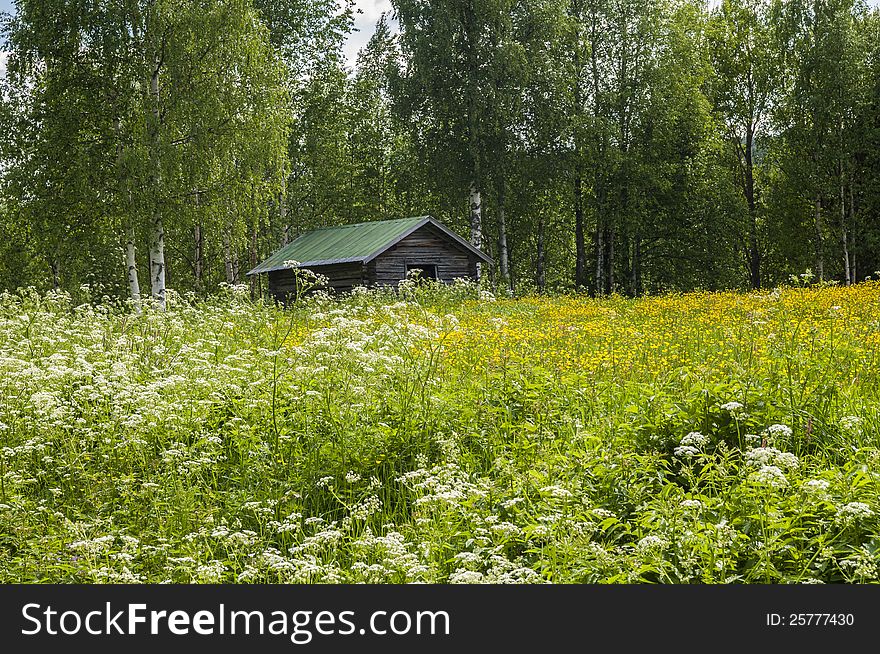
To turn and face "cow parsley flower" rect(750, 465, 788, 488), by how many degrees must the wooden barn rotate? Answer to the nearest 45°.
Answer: approximately 45° to its right

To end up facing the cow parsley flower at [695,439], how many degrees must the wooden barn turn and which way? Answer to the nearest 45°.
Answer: approximately 45° to its right

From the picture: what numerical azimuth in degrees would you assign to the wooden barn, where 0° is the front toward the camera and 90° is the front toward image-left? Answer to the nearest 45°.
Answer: approximately 315°

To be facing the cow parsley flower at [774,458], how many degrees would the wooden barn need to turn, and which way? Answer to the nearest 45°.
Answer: approximately 45° to its right
